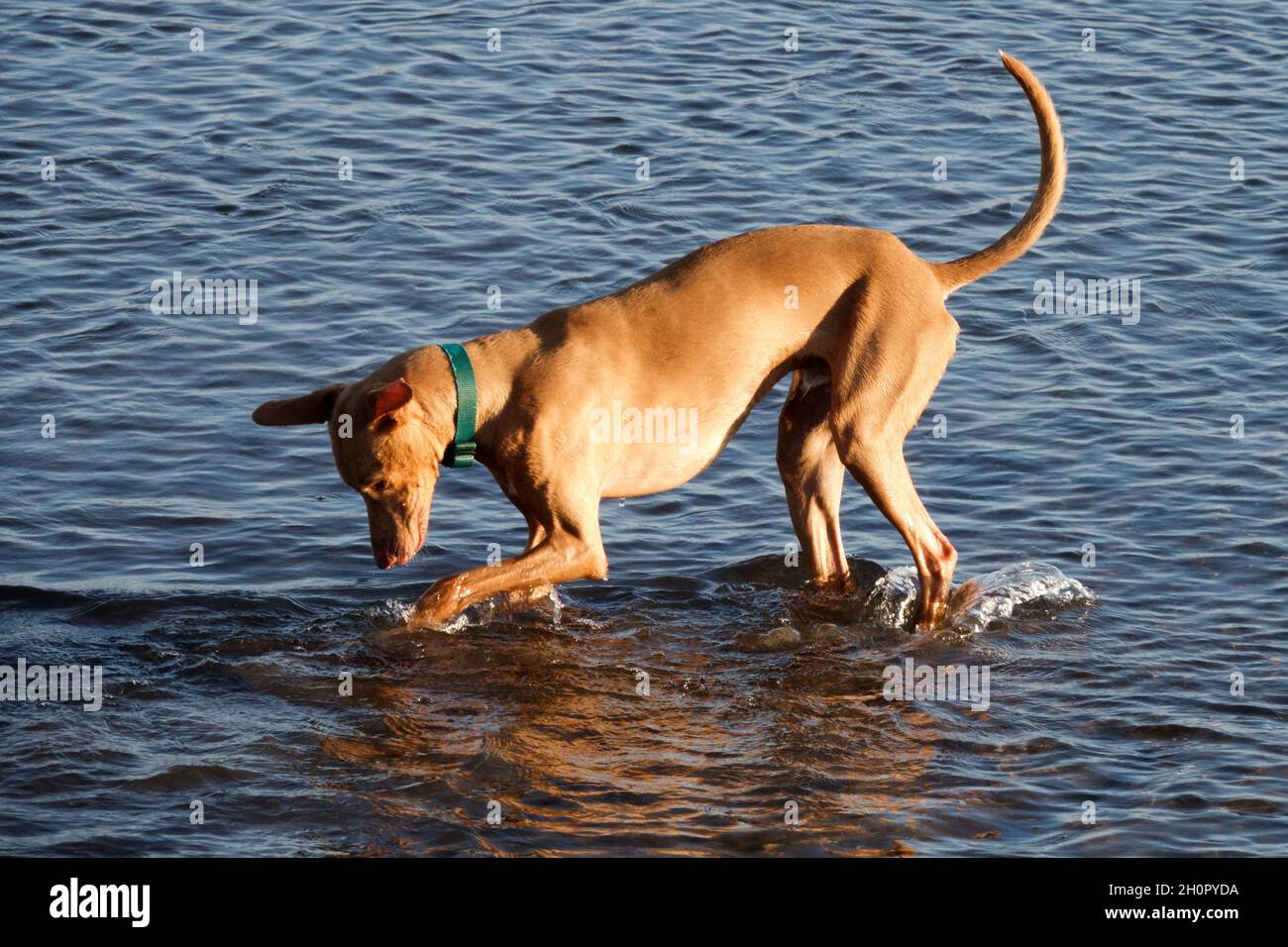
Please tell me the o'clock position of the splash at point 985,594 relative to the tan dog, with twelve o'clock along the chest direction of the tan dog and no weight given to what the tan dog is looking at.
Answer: The splash is roughly at 5 o'clock from the tan dog.

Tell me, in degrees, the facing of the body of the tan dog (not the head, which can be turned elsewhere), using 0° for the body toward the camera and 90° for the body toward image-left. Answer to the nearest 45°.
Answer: approximately 90°
